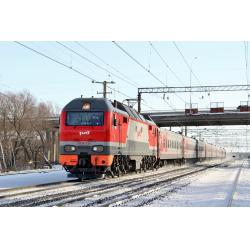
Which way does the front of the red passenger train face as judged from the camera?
facing the viewer and to the left of the viewer
